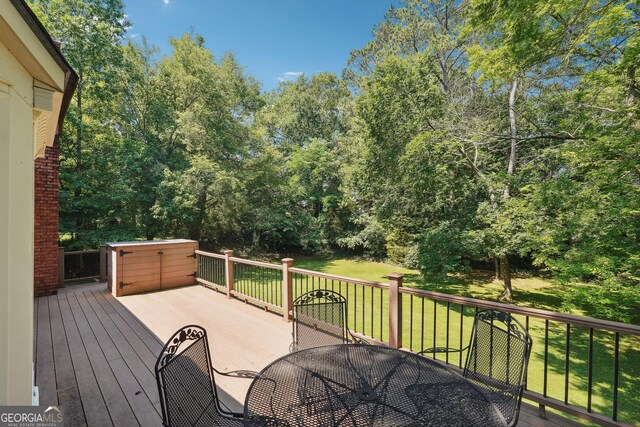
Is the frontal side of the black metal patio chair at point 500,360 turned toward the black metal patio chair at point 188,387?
yes

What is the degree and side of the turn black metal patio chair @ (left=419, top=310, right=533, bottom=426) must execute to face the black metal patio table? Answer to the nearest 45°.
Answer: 0° — it already faces it

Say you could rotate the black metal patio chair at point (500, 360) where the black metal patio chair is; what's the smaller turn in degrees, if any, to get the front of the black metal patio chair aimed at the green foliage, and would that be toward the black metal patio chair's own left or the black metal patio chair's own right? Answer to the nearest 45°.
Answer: approximately 135° to the black metal patio chair's own right

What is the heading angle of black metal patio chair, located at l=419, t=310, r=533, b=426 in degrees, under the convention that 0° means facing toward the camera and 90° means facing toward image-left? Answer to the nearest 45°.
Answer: approximately 45°

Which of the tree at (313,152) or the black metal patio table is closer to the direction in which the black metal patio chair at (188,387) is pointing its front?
the black metal patio table

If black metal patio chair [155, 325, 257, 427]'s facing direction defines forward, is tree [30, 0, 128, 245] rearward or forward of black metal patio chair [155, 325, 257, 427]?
rearward

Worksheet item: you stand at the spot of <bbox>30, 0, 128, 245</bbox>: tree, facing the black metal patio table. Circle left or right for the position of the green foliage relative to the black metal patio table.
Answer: left
